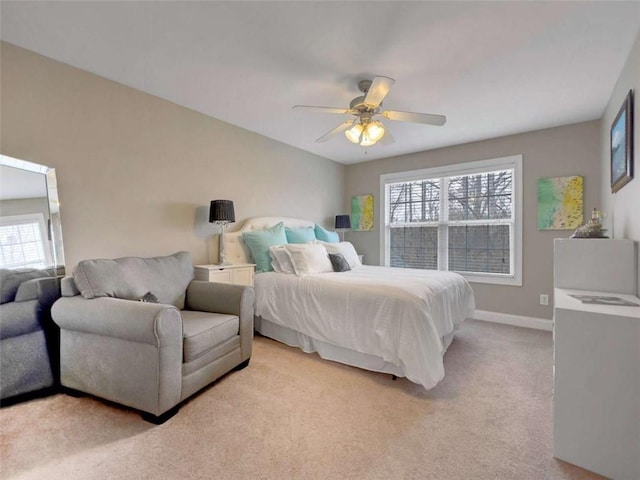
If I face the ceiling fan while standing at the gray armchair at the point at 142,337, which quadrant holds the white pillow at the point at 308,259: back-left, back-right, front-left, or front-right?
front-left

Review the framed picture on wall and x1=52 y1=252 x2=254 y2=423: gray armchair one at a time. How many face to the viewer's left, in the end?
1

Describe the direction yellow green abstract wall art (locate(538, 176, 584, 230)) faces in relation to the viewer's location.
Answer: facing the viewer

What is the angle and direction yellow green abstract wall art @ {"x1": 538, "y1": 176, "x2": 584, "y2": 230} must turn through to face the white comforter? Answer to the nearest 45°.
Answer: approximately 45° to its right

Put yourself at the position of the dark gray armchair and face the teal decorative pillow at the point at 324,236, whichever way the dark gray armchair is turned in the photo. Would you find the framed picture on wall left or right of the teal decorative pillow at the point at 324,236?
right

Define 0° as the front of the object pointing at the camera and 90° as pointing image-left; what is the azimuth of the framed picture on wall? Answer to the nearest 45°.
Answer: approximately 90°

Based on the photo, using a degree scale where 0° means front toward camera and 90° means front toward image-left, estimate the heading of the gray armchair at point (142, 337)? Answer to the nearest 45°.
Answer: approximately 315°

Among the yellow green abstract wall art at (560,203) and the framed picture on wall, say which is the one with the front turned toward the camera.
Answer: the yellow green abstract wall art

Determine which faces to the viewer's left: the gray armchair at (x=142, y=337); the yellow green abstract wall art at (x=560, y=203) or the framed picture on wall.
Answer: the framed picture on wall

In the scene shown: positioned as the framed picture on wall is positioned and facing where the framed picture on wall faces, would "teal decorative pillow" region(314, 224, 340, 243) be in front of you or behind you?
in front

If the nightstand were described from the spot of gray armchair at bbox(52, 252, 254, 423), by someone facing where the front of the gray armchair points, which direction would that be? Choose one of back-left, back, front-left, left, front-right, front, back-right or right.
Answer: left

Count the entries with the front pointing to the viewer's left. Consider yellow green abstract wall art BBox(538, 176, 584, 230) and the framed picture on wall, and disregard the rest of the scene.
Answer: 1

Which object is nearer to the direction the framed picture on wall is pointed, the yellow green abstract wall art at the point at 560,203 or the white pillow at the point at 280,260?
the white pillow

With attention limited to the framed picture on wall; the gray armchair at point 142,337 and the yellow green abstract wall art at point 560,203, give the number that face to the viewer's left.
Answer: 1

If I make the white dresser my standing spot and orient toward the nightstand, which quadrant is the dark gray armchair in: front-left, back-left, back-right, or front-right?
front-left
